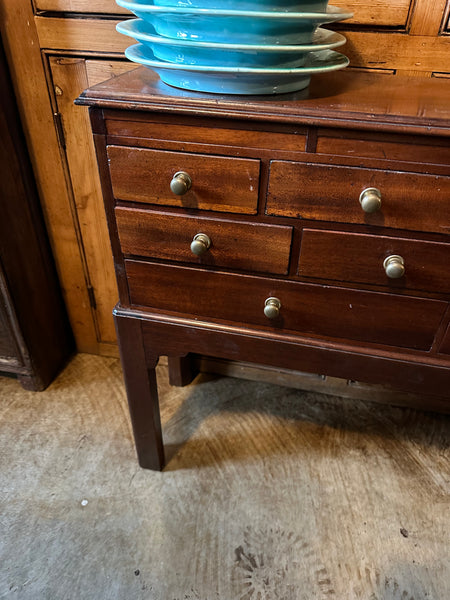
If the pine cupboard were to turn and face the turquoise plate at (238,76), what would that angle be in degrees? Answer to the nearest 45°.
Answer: approximately 45° to its left

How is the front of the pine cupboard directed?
toward the camera

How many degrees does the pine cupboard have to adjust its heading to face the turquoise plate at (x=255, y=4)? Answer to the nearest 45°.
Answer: approximately 45° to its left
